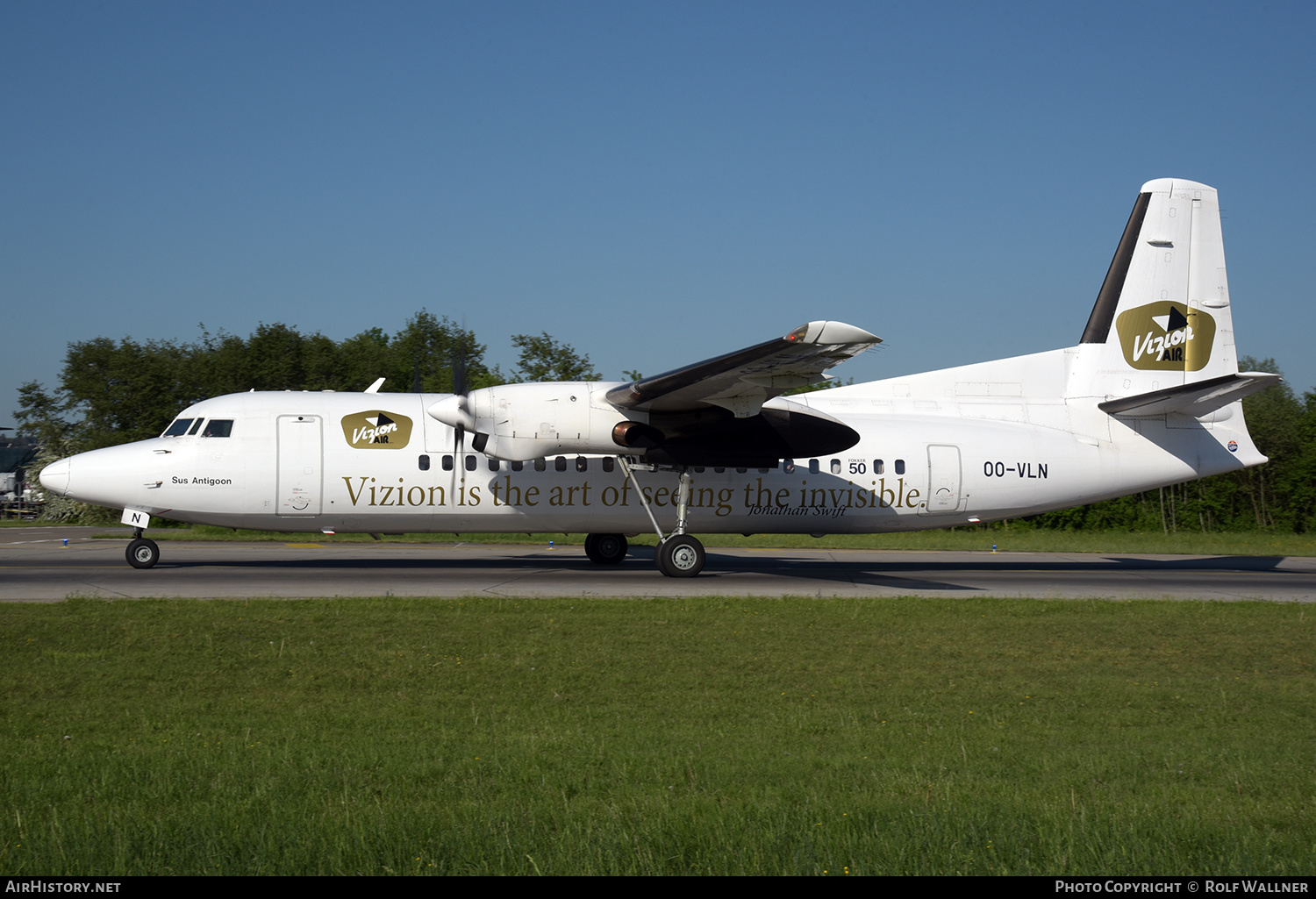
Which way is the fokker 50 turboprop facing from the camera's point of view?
to the viewer's left
